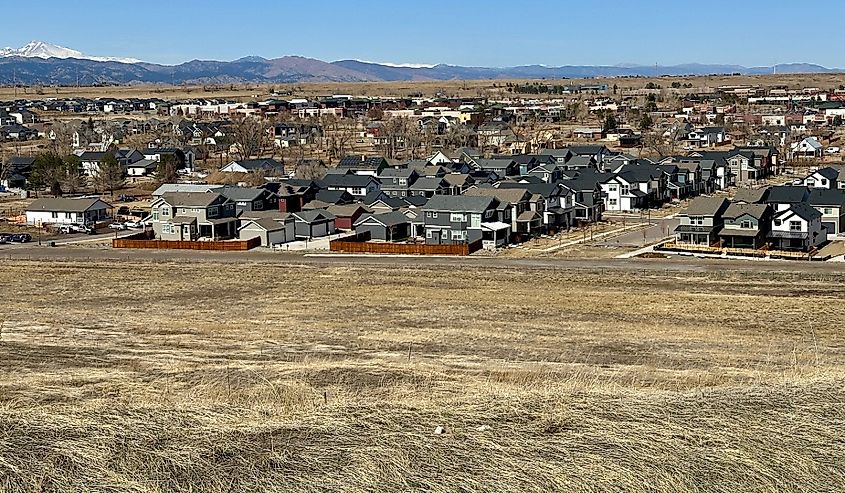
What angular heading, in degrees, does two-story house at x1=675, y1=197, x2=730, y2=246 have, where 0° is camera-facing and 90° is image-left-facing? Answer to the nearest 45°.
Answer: approximately 0°

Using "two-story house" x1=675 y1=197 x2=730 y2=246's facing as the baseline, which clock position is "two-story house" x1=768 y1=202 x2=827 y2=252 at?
"two-story house" x1=768 y1=202 x2=827 y2=252 is roughly at 9 o'clock from "two-story house" x1=675 y1=197 x2=730 y2=246.

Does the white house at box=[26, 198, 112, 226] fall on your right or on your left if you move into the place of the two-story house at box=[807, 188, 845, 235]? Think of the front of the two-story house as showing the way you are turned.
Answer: on your right

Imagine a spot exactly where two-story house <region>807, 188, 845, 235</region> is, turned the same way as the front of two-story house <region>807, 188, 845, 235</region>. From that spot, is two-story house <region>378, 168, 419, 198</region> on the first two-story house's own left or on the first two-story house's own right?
on the first two-story house's own right

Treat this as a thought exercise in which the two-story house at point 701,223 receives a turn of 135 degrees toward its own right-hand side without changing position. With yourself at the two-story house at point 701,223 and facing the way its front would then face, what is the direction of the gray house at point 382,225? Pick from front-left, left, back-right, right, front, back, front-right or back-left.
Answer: front-left

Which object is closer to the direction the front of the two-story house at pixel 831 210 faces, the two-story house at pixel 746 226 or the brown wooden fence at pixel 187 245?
the two-story house

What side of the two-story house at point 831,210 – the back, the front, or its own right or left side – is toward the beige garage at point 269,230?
right

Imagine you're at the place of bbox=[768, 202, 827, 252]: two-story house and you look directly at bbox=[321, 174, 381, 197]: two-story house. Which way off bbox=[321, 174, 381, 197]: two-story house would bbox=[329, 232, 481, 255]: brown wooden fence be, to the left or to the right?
left

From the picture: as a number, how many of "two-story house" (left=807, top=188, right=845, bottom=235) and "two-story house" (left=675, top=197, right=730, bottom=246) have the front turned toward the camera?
2

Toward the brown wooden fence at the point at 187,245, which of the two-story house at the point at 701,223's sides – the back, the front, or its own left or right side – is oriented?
right

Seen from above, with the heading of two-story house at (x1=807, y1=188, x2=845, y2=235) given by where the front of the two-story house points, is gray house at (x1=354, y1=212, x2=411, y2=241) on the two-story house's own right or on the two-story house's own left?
on the two-story house's own right
